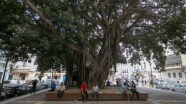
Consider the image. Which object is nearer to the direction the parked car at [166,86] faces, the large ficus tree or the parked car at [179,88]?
the large ficus tree

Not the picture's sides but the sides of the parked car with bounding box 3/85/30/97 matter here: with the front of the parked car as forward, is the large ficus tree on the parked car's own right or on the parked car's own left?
on the parked car's own left

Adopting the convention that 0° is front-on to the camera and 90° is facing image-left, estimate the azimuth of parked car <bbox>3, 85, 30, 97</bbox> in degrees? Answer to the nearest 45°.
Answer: approximately 45°
